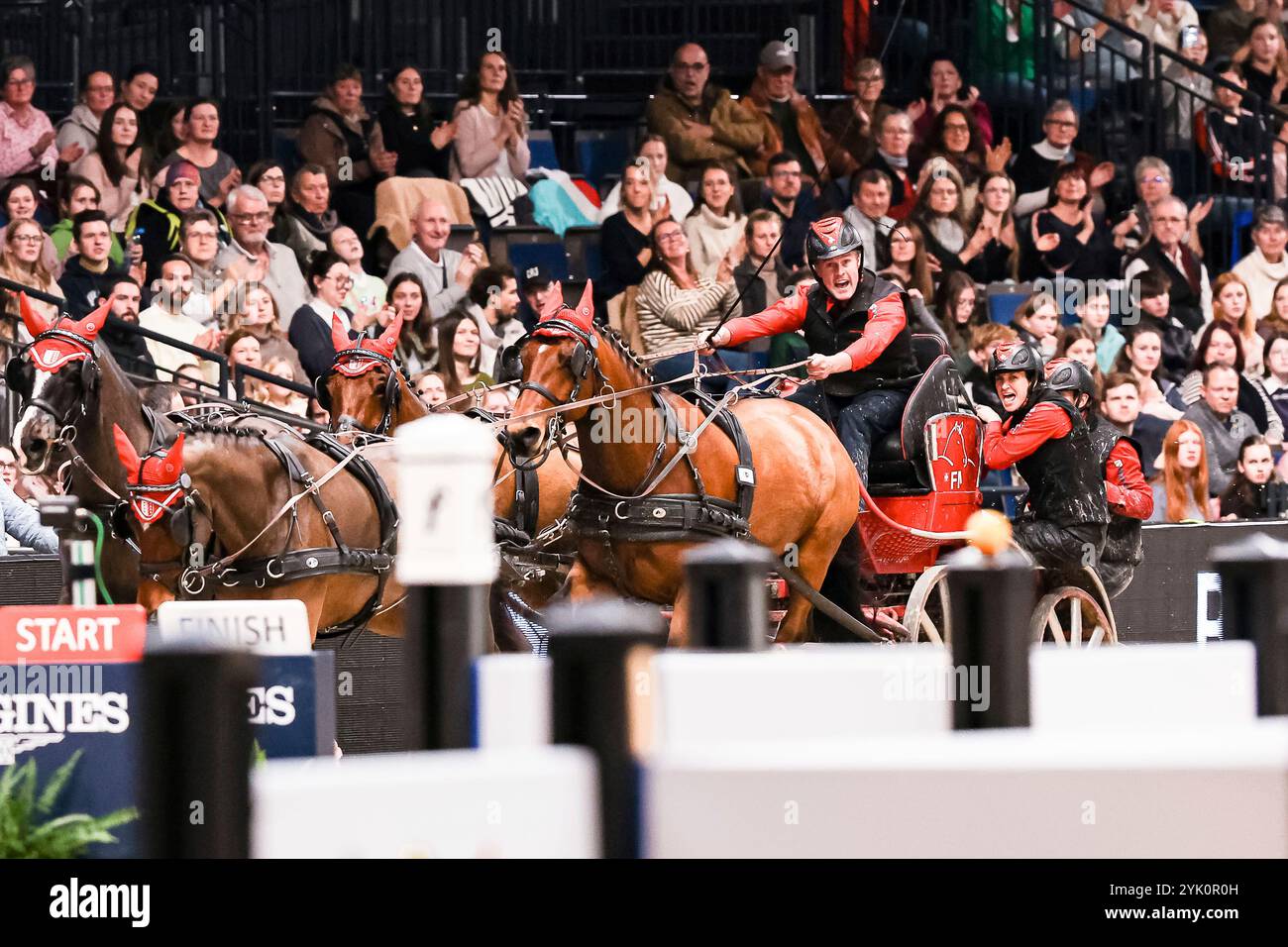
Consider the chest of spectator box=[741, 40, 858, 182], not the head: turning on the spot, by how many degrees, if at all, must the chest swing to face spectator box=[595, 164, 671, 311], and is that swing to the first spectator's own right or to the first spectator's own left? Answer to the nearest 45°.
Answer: approximately 45° to the first spectator's own right

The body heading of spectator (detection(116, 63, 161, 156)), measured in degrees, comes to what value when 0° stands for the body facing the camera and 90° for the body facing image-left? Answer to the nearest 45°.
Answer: approximately 315°

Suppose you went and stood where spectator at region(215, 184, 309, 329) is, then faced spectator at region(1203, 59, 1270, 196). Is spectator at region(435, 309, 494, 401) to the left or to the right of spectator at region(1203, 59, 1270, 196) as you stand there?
right

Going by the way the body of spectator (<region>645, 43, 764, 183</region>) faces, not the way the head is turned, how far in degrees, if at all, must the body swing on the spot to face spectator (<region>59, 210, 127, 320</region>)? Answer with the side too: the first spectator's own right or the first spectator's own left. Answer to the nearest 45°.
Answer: approximately 45° to the first spectator's own right

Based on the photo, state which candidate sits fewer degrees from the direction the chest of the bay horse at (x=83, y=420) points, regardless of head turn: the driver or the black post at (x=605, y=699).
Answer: the black post

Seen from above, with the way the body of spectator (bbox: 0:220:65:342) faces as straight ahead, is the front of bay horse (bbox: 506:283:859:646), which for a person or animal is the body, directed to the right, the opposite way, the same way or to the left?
to the right

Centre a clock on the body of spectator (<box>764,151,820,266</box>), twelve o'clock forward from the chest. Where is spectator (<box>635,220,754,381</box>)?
spectator (<box>635,220,754,381</box>) is roughly at 1 o'clock from spectator (<box>764,151,820,266</box>).

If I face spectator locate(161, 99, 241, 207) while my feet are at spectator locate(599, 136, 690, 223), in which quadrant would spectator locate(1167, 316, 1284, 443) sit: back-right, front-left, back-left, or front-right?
back-left

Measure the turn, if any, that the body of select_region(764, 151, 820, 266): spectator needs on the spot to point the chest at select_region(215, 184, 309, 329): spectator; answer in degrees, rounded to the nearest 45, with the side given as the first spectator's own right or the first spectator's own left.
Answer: approximately 45° to the first spectator's own right

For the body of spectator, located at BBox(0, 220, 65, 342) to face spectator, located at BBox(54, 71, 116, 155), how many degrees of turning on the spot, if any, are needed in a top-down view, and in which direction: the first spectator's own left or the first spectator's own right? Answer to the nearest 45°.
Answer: approximately 135° to the first spectator's own left
